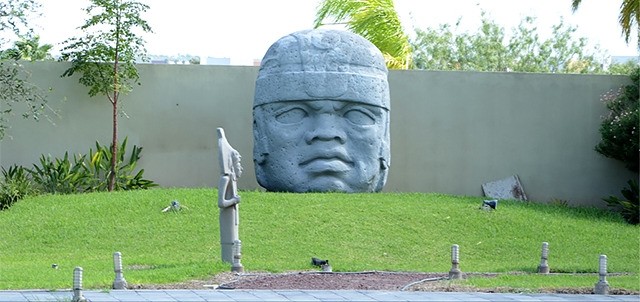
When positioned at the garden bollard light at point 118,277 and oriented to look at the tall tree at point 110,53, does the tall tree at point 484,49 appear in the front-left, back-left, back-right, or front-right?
front-right

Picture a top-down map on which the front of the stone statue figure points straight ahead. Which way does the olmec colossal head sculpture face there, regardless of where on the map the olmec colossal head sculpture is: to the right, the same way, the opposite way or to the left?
to the right

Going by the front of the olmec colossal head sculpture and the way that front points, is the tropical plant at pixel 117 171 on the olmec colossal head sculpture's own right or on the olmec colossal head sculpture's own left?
on the olmec colossal head sculpture's own right

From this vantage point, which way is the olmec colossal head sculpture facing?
toward the camera

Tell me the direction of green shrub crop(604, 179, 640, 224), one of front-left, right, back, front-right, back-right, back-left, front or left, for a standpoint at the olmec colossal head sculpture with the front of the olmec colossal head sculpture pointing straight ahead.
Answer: left

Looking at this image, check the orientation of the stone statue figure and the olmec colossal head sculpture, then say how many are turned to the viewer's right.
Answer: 1

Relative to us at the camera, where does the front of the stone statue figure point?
facing to the right of the viewer

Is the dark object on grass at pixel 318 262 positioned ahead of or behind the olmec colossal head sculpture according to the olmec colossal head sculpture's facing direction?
ahead

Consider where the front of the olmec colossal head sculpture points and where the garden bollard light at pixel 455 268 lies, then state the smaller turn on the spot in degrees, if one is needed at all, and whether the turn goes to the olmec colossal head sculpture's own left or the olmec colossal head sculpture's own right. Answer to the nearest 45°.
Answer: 0° — it already faces it

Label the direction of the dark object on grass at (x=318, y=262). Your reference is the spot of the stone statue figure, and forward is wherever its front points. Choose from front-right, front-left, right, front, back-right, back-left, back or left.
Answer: front
